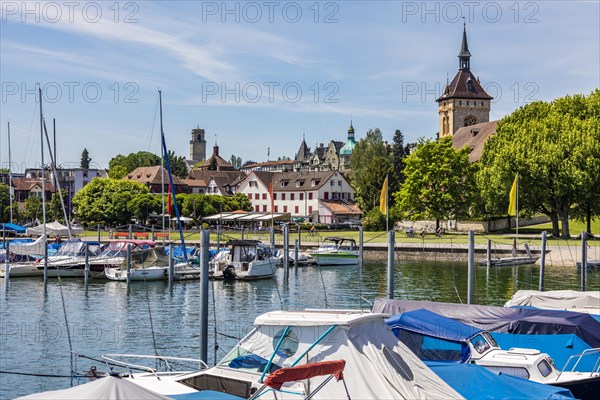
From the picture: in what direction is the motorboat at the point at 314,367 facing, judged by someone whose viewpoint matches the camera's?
facing to the left of the viewer
